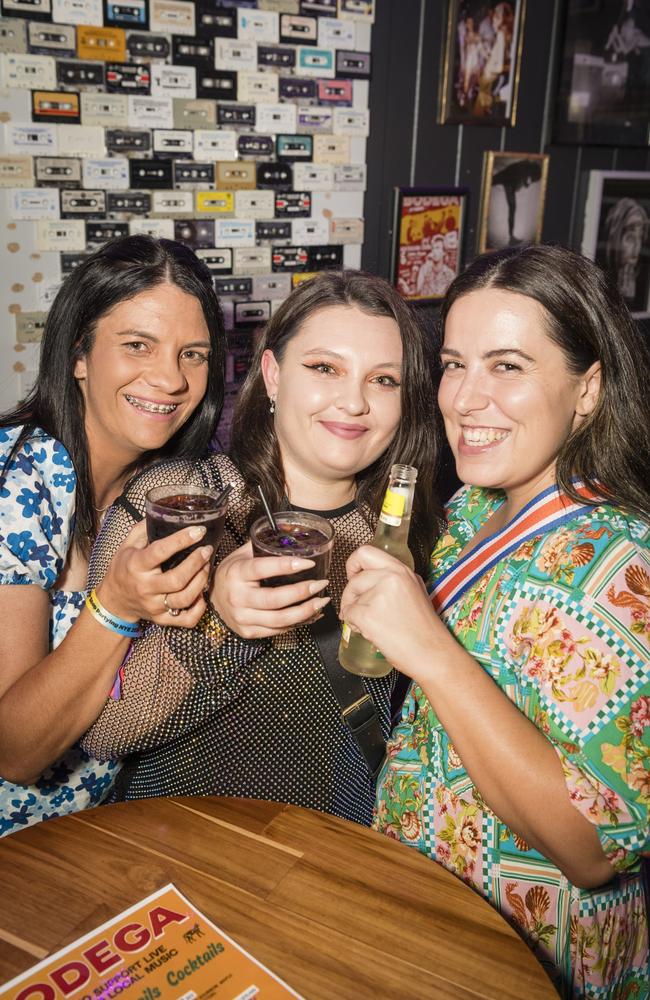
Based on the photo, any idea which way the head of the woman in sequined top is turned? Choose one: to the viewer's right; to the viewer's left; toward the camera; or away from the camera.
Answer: toward the camera

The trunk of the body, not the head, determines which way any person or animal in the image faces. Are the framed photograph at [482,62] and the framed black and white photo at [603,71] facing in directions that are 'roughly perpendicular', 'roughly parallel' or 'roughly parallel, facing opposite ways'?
roughly parallel

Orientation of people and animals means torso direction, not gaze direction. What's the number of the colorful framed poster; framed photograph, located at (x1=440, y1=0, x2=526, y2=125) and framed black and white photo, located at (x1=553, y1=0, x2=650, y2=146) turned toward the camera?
3

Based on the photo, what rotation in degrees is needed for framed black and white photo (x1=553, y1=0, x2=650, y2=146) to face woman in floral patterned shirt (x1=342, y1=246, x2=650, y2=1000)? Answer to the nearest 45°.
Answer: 0° — it already faces them

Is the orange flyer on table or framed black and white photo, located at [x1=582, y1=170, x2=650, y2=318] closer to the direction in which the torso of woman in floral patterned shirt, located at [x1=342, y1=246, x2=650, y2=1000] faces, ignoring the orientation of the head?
the orange flyer on table

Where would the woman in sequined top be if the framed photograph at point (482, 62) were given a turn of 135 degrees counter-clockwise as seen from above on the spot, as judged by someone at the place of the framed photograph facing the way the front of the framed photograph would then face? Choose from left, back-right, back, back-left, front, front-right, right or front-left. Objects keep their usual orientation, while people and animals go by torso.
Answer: back-right

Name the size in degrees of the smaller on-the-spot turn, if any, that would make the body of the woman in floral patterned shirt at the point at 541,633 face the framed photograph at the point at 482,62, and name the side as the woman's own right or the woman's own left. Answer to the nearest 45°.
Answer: approximately 135° to the woman's own right

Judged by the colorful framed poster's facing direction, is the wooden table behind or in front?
in front

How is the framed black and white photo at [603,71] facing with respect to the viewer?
toward the camera

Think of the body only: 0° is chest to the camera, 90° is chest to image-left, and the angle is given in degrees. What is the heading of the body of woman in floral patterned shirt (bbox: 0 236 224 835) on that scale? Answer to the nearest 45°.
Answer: approximately 315°

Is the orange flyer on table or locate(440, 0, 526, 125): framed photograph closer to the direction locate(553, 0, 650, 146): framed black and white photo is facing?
the orange flyer on table

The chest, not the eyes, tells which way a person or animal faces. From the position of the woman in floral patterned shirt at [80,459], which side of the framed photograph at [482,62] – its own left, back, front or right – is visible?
front

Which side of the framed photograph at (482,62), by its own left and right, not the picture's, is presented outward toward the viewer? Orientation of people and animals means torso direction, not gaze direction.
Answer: front

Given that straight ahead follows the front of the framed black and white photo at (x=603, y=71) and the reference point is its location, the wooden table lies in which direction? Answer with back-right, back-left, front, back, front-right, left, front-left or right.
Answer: front

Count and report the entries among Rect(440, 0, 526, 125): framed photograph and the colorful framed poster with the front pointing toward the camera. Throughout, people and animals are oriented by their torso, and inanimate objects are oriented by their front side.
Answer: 2

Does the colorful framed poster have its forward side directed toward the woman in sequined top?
yes

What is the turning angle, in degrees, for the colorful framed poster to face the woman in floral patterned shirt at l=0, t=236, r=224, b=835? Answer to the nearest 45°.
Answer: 0° — it already faces them

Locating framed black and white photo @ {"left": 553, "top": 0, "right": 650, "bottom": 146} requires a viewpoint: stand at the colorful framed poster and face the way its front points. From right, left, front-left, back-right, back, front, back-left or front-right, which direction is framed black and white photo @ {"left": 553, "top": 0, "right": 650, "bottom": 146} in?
back-left

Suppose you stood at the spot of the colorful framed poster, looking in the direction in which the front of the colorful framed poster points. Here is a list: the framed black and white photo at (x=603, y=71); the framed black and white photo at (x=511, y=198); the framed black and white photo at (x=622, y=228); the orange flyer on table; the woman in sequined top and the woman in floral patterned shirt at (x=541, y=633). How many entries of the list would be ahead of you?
3

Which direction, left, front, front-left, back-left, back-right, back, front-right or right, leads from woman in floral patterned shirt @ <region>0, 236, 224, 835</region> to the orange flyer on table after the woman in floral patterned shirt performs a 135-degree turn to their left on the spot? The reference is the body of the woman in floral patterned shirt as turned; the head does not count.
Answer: back

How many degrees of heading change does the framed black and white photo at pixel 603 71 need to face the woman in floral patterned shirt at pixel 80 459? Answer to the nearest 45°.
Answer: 0° — it already faces them
